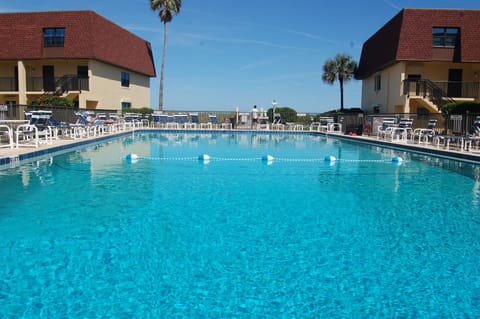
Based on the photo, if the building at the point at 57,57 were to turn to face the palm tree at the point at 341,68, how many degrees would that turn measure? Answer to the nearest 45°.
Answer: approximately 90° to its left

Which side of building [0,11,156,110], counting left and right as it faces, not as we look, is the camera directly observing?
front

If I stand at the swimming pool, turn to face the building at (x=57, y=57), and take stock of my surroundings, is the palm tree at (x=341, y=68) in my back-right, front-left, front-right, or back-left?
front-right

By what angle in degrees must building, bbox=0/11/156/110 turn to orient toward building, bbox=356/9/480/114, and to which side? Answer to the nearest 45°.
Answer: approximately 45° to its left

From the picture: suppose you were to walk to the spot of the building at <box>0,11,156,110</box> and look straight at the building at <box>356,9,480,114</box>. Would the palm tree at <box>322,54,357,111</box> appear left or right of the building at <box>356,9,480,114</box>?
left

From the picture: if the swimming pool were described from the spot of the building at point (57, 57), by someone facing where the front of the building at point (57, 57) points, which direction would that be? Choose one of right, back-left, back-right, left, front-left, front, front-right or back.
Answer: front

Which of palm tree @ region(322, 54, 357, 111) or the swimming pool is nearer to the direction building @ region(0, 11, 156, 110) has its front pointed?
the swimming pool

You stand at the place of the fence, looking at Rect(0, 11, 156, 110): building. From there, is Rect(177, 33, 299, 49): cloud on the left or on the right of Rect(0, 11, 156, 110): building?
right

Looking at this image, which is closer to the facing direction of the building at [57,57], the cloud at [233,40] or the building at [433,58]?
the building

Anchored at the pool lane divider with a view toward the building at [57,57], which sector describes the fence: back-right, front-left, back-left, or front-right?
front-right

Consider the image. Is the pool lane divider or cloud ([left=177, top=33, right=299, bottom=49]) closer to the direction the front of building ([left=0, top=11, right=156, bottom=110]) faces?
the pool lane divider

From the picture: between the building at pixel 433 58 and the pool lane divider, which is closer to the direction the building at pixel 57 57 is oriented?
the pool lane divider

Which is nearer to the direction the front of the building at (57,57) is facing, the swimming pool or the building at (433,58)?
the swimming pool
